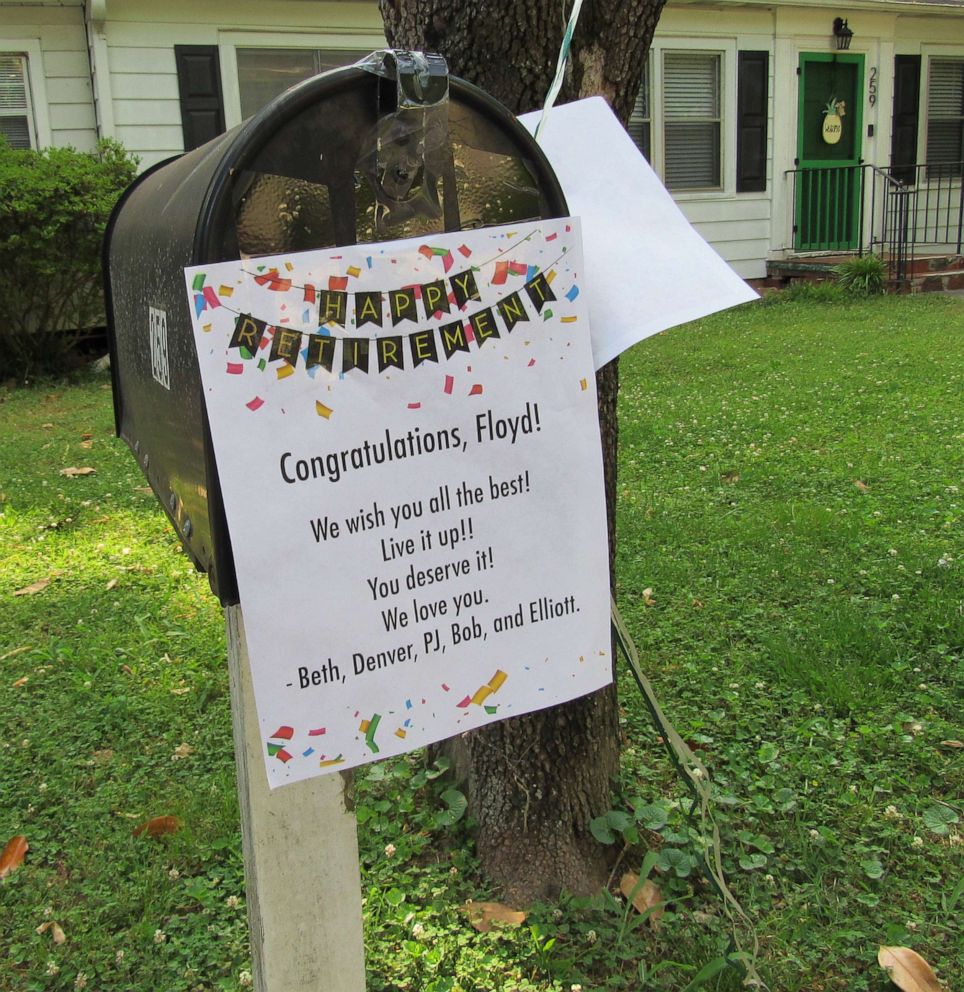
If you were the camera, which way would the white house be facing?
facing the viewer

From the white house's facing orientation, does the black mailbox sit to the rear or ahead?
ahead

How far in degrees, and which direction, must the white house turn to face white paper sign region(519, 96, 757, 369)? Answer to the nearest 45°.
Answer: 0° — it already faces it

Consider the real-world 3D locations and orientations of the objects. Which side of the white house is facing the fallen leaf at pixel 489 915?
front

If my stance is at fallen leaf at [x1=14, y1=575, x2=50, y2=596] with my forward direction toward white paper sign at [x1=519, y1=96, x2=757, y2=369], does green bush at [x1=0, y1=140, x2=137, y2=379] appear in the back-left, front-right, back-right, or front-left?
back-left
